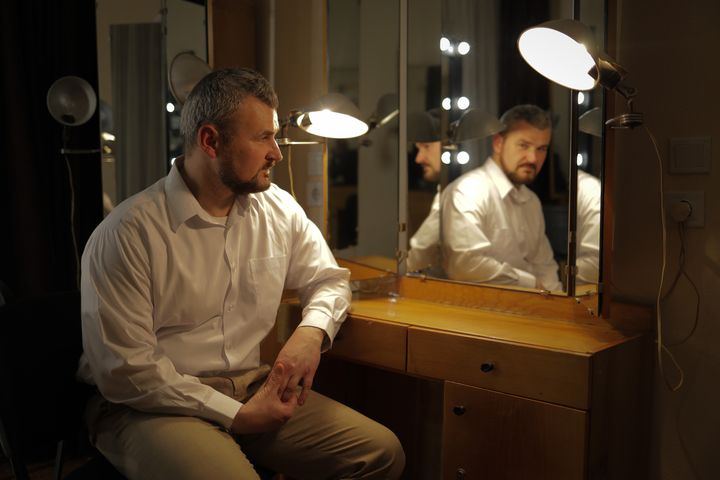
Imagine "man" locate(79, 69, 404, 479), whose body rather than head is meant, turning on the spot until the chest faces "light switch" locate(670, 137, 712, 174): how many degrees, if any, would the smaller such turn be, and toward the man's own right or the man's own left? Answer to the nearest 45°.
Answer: approximately 45° to the man's own left

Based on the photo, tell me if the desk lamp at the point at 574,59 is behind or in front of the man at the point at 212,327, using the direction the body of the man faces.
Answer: in front

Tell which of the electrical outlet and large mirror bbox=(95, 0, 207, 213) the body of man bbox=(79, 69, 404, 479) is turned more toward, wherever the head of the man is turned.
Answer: the electrical outlet

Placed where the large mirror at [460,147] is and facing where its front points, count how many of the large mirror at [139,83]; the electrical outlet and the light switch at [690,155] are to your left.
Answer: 2

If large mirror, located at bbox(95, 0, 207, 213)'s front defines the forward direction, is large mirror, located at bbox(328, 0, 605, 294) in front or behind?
in front

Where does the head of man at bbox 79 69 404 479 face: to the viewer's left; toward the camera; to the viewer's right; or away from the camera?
to the viewer's right
